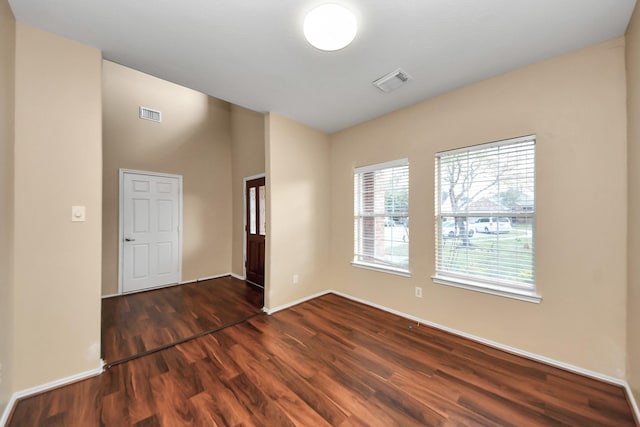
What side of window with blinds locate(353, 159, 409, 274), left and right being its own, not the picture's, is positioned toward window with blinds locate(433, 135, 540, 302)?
left

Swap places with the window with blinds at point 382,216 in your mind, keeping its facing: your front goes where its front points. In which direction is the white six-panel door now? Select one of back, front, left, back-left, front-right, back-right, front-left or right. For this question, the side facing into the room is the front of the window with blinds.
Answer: front-right

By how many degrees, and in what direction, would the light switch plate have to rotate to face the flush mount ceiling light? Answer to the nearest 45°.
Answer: approximately 45° to its left

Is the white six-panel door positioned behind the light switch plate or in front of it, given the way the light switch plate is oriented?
behind

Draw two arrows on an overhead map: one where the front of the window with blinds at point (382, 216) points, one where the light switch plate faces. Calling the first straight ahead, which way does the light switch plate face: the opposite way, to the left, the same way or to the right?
to the left

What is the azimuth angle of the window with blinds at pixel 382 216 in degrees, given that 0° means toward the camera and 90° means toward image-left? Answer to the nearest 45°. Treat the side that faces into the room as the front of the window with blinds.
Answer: approximately 45°

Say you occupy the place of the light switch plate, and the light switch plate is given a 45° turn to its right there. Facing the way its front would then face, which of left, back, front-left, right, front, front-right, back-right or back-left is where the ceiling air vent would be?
left

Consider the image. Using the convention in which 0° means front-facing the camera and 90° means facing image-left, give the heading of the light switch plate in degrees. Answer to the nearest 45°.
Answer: approximately 0°

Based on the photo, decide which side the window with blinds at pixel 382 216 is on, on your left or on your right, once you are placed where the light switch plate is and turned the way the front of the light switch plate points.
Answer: on your left

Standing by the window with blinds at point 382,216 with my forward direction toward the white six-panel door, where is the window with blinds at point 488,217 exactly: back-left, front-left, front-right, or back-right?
back-left

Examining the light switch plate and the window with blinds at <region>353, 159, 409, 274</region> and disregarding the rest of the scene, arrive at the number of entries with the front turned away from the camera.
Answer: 0
